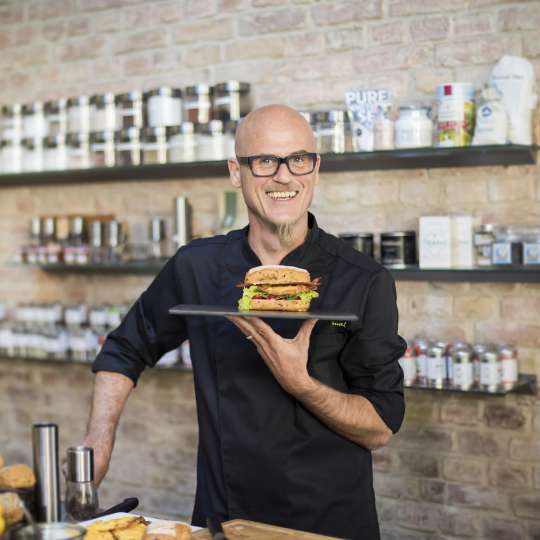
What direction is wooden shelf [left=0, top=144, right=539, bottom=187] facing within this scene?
toward the camera

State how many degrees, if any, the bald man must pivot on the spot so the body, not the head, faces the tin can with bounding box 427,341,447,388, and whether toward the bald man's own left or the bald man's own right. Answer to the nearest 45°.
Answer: approximately 135° to the bald man's own left

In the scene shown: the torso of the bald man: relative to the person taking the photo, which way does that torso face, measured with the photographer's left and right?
facing the viewer

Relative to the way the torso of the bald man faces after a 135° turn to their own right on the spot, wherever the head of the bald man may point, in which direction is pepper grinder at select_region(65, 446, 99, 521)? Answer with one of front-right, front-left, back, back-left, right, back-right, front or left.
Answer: left

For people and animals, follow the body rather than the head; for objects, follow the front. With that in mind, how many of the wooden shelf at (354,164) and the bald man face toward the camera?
2

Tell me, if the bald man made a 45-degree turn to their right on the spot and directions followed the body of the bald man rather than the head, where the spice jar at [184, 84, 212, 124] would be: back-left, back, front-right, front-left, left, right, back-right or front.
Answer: back-right

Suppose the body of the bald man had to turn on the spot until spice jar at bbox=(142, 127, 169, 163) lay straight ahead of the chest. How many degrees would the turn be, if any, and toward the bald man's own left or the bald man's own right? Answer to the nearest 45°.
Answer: approximately 180°

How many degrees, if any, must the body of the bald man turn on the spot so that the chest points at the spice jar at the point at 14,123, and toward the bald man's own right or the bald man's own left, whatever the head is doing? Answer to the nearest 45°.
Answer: approximately 135° to the bald man's own right

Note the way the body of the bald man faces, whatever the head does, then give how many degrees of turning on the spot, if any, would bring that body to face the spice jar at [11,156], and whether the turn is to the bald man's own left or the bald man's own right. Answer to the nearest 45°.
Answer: approximately 135° to the bald man's own right

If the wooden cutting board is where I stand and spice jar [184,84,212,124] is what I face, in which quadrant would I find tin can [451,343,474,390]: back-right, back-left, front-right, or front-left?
front-right
